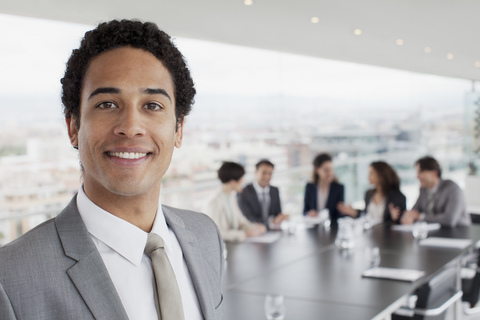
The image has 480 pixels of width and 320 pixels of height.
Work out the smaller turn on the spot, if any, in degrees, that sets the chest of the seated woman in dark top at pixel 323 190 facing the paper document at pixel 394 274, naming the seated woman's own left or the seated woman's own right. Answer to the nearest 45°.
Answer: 0° — they already face it

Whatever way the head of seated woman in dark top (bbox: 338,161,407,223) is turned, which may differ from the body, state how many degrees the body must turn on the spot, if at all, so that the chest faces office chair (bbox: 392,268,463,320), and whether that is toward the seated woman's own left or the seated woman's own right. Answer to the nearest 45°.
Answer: approximately 45° to the seated woman's own left

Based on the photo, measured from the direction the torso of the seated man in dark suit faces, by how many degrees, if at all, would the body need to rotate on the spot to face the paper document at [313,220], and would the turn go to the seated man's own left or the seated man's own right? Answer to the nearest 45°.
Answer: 0° — they already face it

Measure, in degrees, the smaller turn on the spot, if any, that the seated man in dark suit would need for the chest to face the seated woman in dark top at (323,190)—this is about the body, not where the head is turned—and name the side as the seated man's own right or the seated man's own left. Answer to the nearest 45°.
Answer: approximately 90° to the seated man's own left

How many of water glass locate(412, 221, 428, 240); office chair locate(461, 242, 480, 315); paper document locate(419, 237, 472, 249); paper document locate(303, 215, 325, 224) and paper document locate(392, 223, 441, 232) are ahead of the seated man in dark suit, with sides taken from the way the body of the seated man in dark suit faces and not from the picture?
5

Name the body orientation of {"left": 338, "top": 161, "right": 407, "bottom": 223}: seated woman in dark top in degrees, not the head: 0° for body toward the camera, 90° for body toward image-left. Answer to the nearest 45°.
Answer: approximately 45°

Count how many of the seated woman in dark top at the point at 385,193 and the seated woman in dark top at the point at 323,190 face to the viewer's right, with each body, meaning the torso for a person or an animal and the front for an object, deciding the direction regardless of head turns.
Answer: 0

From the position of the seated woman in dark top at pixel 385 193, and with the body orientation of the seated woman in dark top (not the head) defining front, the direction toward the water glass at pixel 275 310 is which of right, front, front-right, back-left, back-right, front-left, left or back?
front-left

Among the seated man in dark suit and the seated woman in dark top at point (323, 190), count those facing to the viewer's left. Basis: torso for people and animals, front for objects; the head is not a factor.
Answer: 0

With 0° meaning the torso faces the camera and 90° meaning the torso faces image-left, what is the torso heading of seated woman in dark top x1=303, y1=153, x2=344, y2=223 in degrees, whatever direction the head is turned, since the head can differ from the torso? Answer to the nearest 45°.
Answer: approximately 0°

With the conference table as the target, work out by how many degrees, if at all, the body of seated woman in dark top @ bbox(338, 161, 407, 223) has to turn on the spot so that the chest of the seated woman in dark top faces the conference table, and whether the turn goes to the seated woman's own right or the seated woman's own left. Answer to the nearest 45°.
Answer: approximately 45° to the seated woman's own left

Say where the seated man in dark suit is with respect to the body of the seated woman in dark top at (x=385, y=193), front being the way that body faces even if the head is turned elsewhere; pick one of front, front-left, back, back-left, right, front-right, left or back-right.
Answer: front-right

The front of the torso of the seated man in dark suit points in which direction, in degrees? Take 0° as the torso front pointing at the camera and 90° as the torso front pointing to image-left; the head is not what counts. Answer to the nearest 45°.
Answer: approximately 315°

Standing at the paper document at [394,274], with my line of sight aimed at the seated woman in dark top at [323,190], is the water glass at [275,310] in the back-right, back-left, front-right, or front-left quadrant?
back-left
